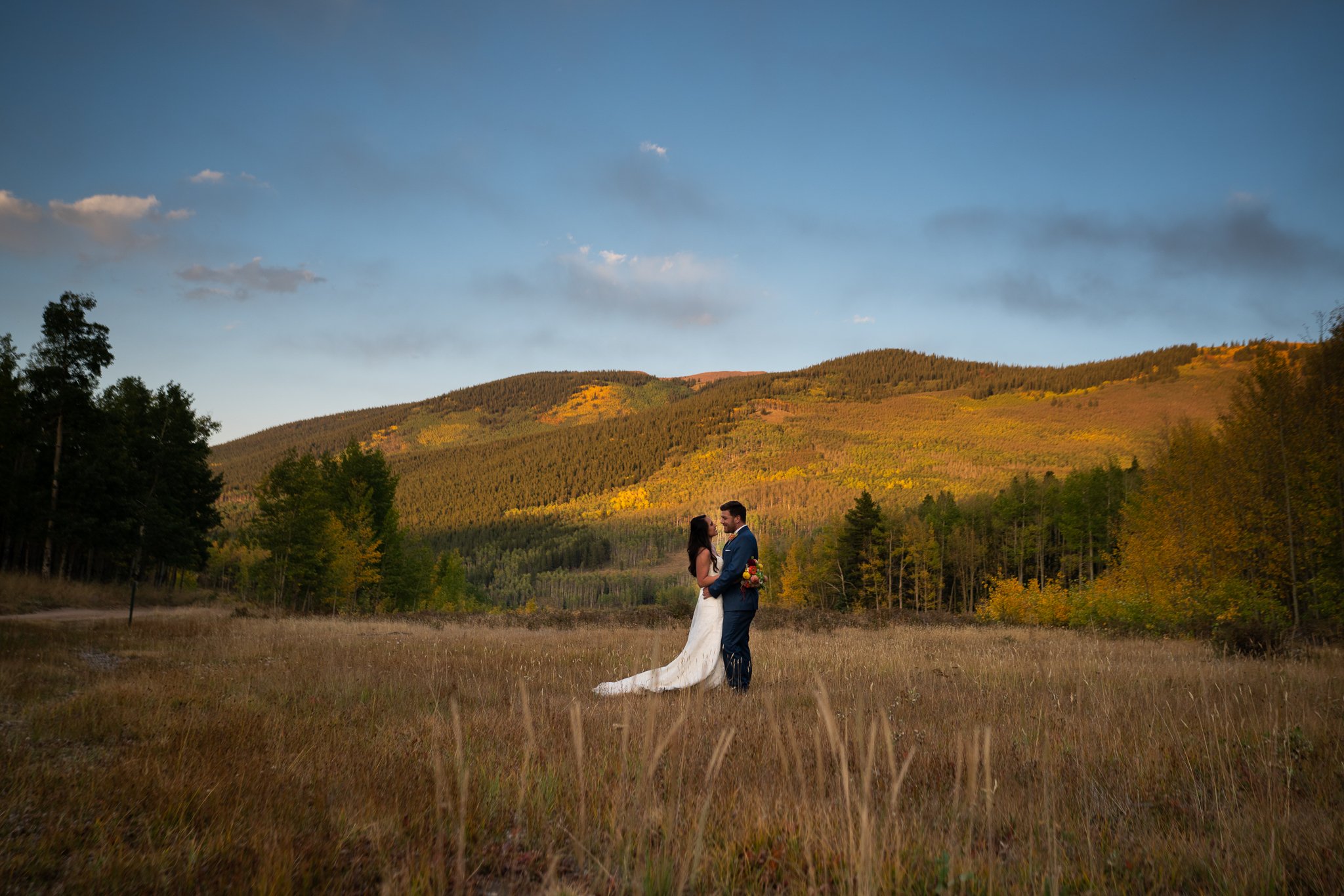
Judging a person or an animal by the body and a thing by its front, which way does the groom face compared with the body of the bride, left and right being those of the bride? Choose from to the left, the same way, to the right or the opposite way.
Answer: the opposite way

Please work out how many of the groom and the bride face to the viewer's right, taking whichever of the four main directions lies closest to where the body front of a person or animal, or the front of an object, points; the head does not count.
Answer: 1

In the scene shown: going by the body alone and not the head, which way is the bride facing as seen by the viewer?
to the viewer's right

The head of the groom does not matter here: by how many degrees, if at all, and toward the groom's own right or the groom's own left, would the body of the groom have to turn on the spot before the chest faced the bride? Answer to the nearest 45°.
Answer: approximately 45° to the groom's own right

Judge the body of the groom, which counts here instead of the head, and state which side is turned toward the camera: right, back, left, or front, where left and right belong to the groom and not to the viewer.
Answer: left

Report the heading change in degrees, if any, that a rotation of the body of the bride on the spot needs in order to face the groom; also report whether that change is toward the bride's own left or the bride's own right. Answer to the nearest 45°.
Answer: approximately 45° to the bride's own right
